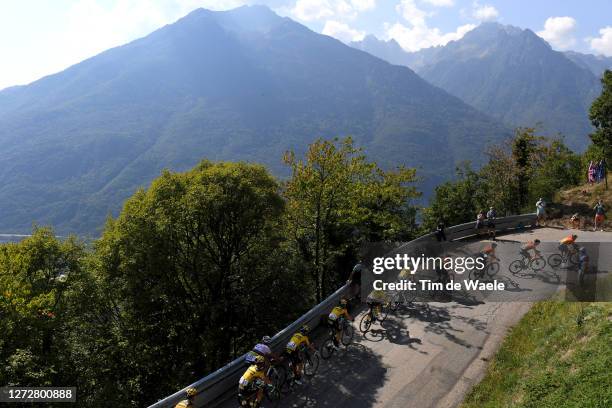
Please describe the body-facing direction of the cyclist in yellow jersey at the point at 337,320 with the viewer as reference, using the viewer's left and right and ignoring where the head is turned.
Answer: facing away from the viewer and to the right of the viewer

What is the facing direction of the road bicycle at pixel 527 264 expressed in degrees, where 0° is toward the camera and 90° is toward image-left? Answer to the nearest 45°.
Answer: approximately 270°

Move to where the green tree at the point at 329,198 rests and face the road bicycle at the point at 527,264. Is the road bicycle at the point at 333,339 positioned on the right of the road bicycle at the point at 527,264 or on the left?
right

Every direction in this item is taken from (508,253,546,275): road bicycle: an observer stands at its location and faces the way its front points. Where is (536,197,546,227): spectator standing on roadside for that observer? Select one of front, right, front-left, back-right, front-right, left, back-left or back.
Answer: left

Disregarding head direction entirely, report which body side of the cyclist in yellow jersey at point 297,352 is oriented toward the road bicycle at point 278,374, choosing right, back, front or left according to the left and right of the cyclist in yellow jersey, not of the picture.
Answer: back

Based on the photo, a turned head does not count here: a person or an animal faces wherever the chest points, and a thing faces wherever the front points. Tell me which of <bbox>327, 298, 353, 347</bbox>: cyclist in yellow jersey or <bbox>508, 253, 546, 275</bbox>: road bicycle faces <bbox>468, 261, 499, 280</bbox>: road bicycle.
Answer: the cyclist in yellow jersey

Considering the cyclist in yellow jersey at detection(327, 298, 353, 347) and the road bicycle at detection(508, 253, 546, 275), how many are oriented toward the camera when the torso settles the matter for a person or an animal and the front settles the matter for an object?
0

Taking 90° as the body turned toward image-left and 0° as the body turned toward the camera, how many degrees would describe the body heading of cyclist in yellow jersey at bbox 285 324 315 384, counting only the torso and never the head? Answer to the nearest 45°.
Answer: approximately 225°
